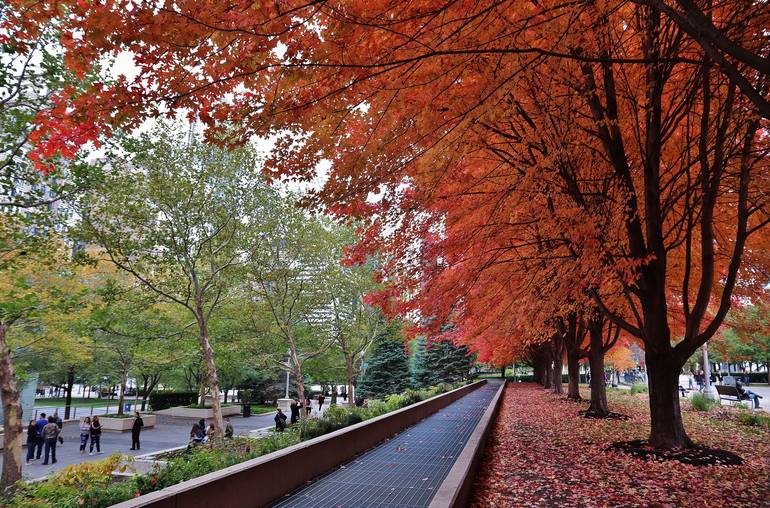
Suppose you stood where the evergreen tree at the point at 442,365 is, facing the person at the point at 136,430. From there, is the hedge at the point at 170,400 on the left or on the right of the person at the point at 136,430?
right

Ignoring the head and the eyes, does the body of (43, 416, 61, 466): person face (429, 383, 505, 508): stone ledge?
no

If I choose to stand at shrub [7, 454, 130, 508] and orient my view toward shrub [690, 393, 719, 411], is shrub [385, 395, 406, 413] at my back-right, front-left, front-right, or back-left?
front-left

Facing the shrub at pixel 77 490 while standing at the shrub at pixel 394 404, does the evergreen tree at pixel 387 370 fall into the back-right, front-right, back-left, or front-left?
back-right

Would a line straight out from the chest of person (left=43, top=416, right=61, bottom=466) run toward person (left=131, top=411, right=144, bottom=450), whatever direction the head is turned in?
no
